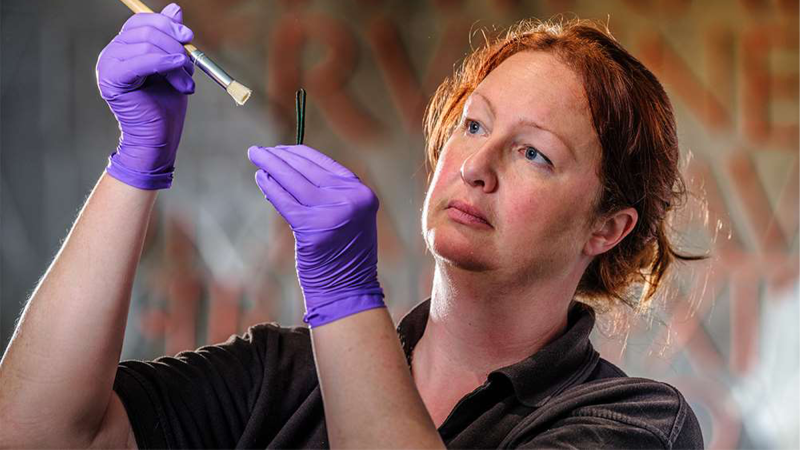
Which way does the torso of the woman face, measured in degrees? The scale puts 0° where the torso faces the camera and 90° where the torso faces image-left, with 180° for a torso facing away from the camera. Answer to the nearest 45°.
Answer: approximately 45°

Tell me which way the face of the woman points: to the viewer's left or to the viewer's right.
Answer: to the viewer's left
